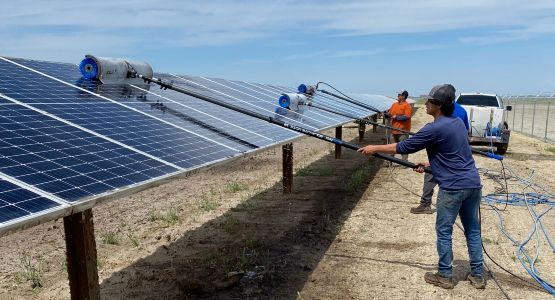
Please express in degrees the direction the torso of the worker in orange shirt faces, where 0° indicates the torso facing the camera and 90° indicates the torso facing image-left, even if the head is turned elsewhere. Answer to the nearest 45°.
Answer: approximately 45°

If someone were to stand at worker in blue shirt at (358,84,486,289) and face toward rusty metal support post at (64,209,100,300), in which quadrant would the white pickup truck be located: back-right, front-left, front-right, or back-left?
back-right

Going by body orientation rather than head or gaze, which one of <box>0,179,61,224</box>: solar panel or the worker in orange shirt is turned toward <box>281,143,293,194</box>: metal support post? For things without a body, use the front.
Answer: the worker in orange shirt

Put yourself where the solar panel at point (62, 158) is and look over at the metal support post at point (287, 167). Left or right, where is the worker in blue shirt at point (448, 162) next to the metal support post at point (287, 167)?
right

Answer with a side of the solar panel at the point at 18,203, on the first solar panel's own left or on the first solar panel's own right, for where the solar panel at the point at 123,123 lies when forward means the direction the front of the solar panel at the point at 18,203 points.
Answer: on the first solar panel's own left

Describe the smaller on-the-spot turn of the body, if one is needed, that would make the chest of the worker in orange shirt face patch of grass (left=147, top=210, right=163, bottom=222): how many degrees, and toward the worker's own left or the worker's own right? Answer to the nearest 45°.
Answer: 0° — they already face it

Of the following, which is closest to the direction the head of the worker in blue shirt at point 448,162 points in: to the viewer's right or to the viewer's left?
to the viewer's left

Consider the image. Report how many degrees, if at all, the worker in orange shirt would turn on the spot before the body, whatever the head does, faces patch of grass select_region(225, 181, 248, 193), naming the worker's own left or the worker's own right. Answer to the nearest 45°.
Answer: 0° — they already face it

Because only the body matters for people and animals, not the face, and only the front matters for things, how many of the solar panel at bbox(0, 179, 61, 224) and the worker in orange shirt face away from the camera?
0

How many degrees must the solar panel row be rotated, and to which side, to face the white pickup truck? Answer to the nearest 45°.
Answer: approximately 90° to its left

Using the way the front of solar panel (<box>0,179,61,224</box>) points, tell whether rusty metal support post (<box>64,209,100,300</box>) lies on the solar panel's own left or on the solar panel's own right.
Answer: on the solar panel's own left

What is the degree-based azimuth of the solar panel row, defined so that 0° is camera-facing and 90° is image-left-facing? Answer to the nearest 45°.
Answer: approximately 315°

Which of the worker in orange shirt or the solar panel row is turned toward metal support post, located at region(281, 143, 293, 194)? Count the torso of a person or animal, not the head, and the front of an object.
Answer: the worker in orange shirt
